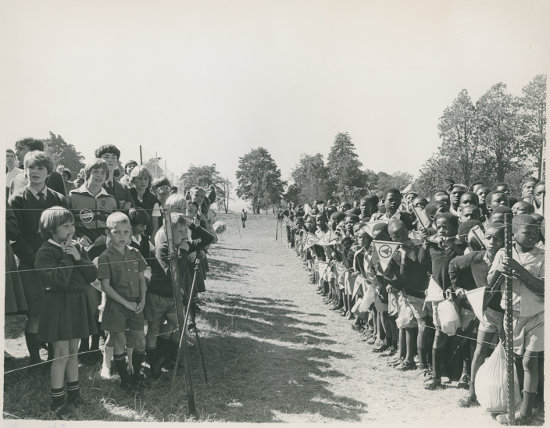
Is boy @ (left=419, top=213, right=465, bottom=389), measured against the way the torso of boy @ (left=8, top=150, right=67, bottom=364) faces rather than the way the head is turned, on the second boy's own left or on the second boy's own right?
on the second boy's own left

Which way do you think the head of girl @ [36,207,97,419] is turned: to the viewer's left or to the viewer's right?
to the viewer's right

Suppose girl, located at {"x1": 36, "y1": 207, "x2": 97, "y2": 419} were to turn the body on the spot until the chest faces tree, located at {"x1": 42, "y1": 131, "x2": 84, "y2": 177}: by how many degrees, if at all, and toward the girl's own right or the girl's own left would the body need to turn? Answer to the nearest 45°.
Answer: approximately 135° to the girl's own left

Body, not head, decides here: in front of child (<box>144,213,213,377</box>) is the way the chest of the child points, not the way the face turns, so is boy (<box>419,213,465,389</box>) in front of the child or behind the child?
in front
